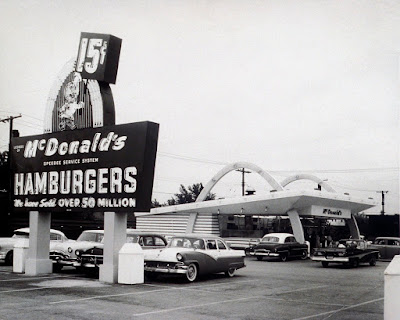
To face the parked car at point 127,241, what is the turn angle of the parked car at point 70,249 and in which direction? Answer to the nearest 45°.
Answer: approximately 90° to its left

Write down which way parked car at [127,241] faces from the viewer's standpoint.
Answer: facing the viewer and to the left of the viewer

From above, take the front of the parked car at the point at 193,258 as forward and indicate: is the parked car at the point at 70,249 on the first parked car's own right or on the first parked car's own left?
on the first parked car's own right

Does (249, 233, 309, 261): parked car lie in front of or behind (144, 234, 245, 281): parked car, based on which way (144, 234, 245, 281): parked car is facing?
behind

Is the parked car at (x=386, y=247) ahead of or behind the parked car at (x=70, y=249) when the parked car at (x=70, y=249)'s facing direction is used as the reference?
behind

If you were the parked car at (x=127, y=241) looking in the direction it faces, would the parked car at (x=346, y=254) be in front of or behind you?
behind
